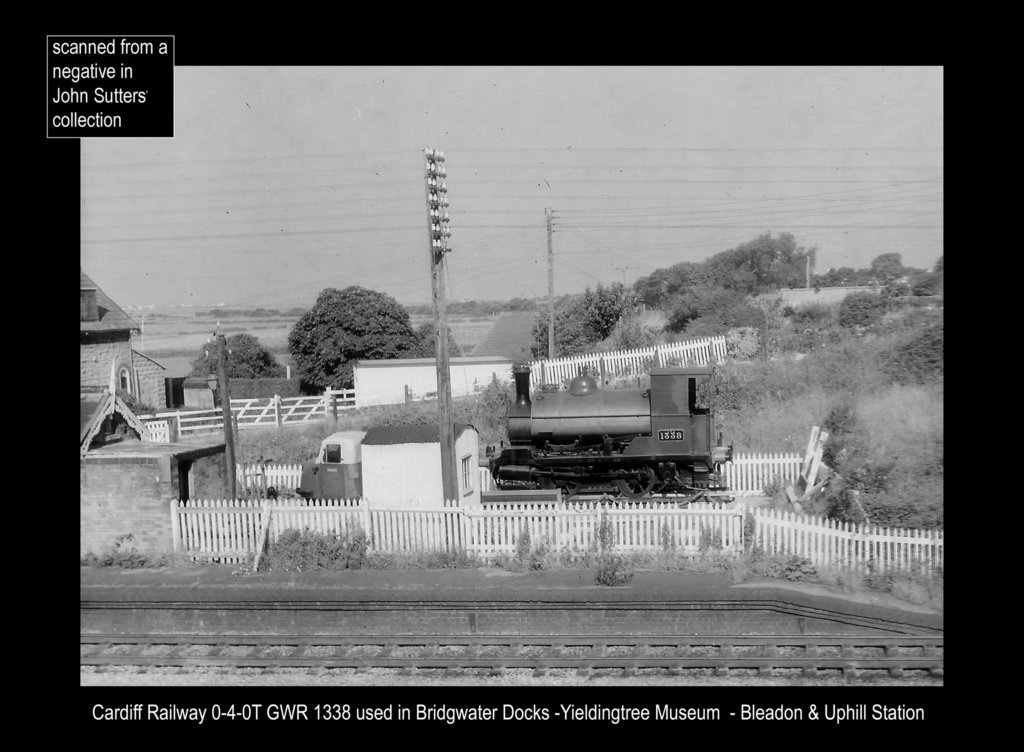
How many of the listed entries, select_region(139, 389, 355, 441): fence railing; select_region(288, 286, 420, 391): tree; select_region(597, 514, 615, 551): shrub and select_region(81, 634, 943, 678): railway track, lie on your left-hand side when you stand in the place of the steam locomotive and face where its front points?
2

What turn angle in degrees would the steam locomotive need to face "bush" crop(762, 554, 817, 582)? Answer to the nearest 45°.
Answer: approximately 135° to its left

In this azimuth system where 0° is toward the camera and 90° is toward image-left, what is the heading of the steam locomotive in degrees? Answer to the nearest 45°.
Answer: approximately 90°

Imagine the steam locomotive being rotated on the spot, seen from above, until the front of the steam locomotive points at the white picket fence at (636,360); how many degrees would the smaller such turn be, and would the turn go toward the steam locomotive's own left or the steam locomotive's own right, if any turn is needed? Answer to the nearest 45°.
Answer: approximately 90° to the steam locomotive's own right

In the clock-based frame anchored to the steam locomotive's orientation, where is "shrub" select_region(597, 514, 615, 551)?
The shrub is roughly at 9 o'clock from the steam locomotive.

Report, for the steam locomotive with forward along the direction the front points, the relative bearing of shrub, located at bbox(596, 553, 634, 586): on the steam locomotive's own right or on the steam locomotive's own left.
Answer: on the steam locomotive's own left

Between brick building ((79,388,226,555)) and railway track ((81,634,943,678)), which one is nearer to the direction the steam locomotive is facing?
the brick building

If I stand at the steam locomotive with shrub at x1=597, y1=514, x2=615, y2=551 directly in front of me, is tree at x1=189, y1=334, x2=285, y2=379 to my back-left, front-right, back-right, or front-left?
back-right

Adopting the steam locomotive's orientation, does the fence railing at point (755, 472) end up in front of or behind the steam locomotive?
behind

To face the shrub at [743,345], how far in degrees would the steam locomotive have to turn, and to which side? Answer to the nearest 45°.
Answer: approximately 90° to its right
